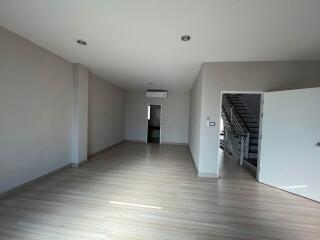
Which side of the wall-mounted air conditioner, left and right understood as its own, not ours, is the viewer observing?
front

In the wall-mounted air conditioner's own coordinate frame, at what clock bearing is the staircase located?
The staircase is roughly at 10 o'clock from the wall-mounted air conditioner.
